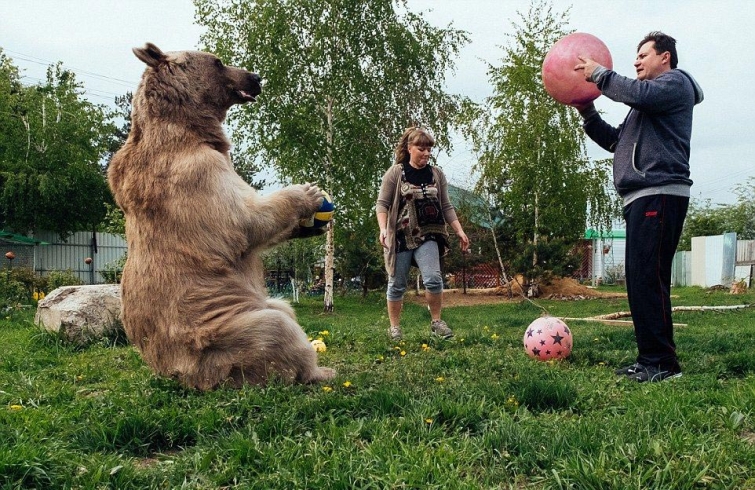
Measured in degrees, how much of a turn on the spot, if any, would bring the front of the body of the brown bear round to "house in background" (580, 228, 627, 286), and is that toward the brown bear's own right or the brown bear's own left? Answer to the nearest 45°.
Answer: approximately 45° to the brown bear's own left

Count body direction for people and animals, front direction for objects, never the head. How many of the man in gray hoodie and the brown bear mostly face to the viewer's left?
1

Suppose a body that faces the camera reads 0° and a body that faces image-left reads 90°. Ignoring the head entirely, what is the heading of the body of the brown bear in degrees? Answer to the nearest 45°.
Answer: approximately 270°

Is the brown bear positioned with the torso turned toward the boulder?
no

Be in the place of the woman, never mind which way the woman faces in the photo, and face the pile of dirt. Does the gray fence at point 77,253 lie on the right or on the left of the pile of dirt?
left

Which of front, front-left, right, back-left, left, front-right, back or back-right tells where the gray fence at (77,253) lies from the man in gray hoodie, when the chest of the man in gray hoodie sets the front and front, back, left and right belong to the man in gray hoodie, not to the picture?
front-right

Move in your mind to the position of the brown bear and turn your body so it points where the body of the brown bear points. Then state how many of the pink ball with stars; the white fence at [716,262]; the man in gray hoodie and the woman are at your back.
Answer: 0

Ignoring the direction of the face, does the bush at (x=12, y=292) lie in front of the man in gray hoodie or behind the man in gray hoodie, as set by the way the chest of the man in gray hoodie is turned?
in front

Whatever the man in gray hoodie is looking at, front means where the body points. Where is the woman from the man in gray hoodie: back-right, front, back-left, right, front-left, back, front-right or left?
front-right

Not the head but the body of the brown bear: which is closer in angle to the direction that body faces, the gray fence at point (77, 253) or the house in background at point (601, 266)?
the house in background

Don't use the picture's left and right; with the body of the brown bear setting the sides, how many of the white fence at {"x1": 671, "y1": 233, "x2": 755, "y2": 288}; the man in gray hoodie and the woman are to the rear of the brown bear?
0

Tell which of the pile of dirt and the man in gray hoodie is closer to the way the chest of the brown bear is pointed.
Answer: the man in gray hoodie

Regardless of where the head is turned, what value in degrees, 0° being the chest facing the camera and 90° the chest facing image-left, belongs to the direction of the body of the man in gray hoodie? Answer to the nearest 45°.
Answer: approximately 90°

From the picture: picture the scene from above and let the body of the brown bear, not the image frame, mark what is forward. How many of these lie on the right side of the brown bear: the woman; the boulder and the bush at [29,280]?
0

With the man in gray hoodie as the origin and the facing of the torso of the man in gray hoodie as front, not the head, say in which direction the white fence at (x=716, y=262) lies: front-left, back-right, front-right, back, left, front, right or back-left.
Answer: right

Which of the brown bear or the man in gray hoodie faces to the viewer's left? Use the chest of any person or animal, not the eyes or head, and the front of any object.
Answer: the man in gray hoodie
